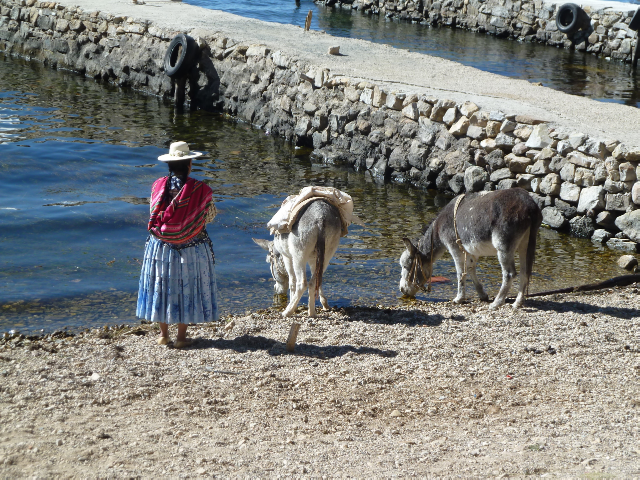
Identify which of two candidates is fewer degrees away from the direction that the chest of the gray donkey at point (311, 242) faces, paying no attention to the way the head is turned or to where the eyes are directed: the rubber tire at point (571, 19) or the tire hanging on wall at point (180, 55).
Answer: the tire hanging on wall
